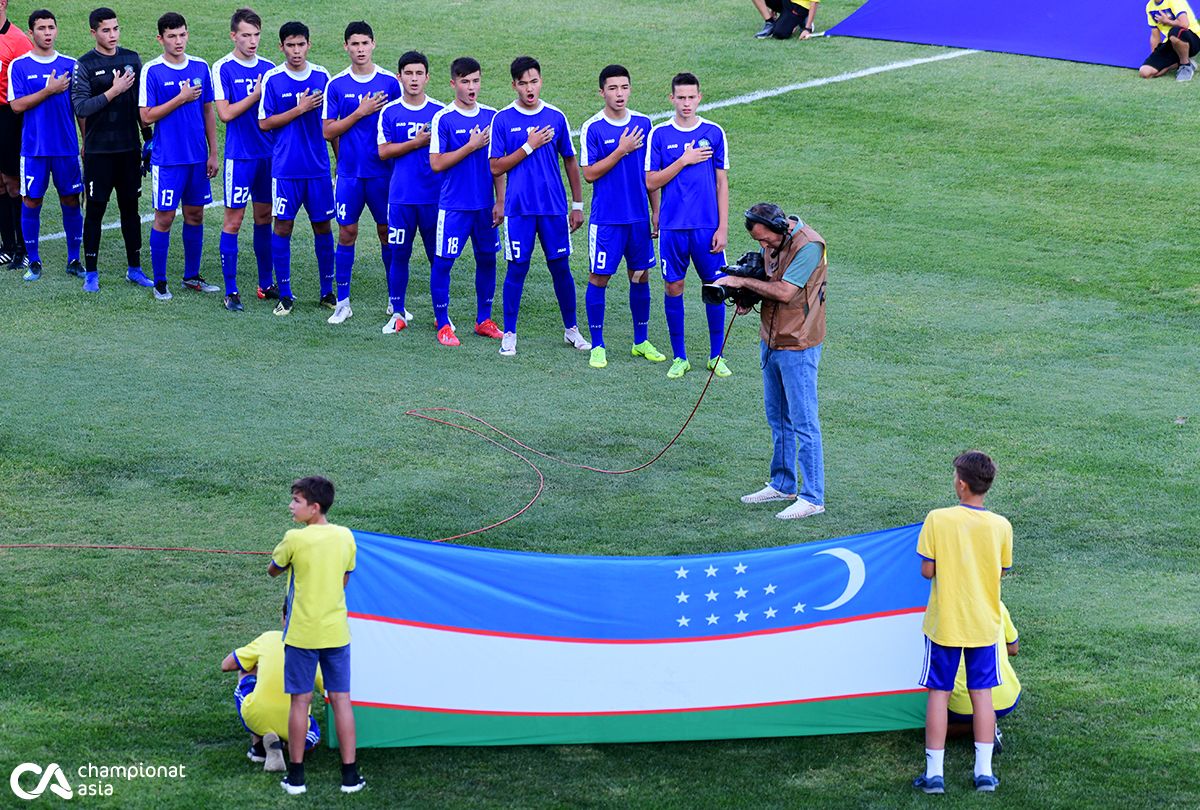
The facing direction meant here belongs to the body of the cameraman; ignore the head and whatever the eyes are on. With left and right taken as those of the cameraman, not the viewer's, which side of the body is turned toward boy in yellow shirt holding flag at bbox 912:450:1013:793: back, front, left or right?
left

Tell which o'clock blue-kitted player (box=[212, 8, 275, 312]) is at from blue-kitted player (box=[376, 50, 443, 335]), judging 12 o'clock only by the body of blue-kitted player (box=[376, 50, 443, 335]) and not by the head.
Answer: blue-kitted player (box=[212, 8, 275, 312]) is roughly at 4 o'clock from blue-kitted player (box=[376, 50, 443, 335]).

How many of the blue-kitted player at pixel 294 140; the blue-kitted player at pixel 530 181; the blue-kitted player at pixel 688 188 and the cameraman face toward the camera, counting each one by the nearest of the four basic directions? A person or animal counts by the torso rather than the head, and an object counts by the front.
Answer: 3

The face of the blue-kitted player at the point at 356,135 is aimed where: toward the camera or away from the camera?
toward the camera

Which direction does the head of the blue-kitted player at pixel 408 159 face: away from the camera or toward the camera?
toward the camera

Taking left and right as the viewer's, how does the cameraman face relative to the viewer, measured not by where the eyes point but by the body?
facing to the left of the viewer

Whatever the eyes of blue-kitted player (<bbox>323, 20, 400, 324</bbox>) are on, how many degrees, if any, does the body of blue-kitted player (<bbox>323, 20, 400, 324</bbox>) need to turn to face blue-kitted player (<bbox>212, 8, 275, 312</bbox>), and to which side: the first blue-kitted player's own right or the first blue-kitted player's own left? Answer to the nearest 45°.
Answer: approximately 90° to the first blue-kitted player's own right

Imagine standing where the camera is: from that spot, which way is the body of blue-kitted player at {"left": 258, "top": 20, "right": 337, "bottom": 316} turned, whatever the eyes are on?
toward the camera

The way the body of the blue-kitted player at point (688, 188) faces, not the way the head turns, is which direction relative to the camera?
toward the camera

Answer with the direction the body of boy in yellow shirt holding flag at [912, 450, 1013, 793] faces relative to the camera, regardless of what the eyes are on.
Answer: away from the camera

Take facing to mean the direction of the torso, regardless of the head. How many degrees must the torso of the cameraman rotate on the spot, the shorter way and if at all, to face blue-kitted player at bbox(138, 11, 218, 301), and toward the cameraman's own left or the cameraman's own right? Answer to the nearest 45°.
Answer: approximately 45° to the cameraman's own right

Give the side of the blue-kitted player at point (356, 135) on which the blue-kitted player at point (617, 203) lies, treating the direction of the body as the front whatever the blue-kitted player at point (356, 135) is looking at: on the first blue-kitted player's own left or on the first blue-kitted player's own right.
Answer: on the first blue-kitted player's own left

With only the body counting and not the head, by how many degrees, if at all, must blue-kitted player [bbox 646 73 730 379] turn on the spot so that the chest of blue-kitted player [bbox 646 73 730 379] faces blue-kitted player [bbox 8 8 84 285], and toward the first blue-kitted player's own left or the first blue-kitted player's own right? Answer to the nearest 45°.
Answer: approximately 90° to the first blue-kitted player's own right
